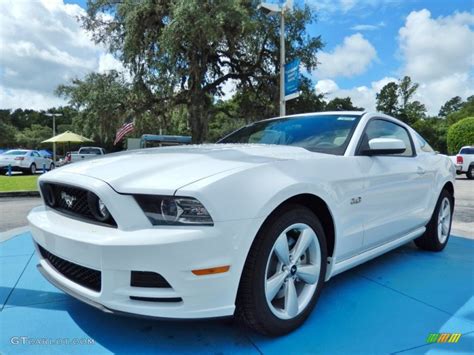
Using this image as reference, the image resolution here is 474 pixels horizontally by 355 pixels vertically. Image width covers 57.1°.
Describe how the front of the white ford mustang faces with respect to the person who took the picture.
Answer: facing the viewer and to the left of the viewer

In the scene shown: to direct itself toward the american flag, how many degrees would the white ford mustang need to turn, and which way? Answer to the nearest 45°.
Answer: approximately 135° to its right

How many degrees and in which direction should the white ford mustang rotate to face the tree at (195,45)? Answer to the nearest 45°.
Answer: approximately 135° to its right

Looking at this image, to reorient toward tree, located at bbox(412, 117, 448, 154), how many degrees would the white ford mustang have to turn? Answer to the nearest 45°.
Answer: approximately 180°

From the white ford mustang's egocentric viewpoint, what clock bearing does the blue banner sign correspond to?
The blue banner sign is roughly at 5 o'clock from the white ford mustang.
